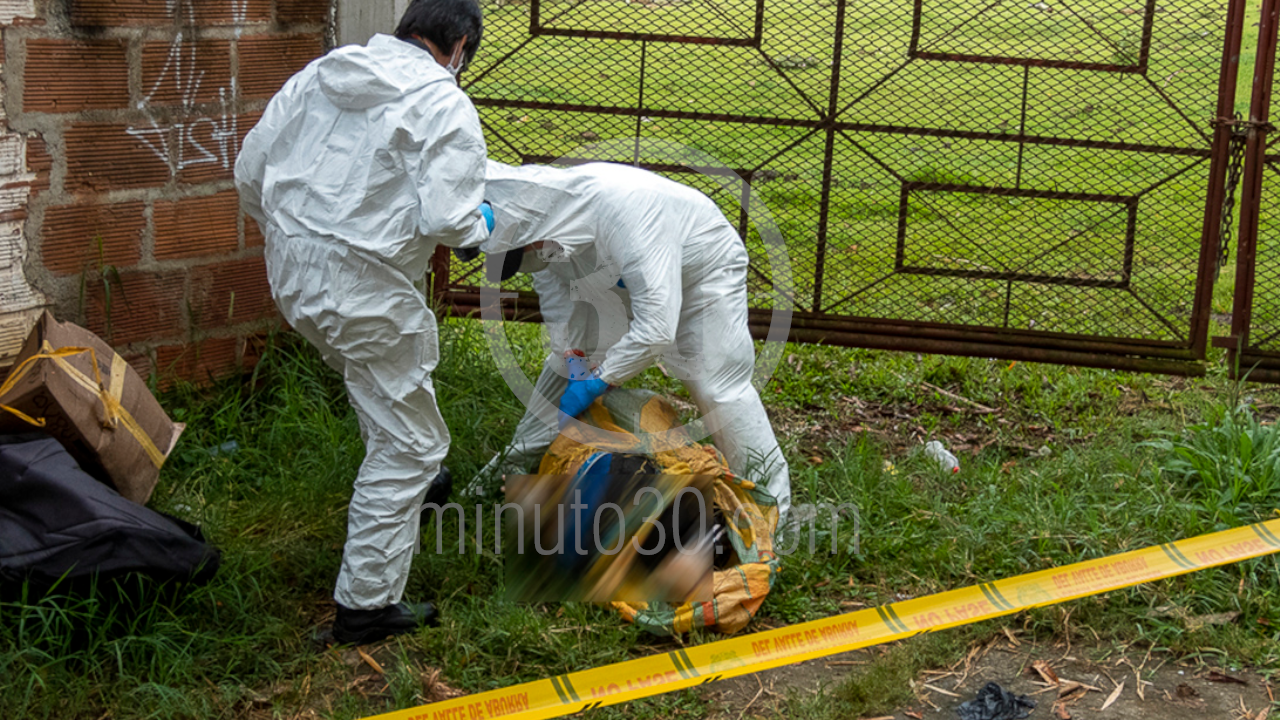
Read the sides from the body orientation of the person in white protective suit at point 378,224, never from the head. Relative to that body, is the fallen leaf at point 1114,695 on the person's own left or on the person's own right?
on the person's own right

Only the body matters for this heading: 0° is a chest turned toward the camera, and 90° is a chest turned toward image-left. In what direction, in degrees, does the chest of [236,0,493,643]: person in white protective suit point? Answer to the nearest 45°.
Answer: approximately 225°

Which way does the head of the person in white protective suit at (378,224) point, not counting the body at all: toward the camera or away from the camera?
away from the camera

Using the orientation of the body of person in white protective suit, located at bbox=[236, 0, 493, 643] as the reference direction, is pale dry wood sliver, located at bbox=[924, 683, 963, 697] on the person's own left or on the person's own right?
on the person's own right

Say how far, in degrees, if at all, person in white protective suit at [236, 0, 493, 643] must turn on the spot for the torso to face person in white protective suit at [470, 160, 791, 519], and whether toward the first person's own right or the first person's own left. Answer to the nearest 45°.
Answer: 0° — they already face them

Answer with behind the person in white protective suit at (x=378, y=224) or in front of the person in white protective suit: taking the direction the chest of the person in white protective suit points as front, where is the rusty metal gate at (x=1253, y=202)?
in front

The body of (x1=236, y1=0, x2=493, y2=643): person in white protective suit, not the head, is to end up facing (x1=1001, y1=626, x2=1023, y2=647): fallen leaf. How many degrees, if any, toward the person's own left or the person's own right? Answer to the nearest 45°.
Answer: approximately 45° to the person's own right
